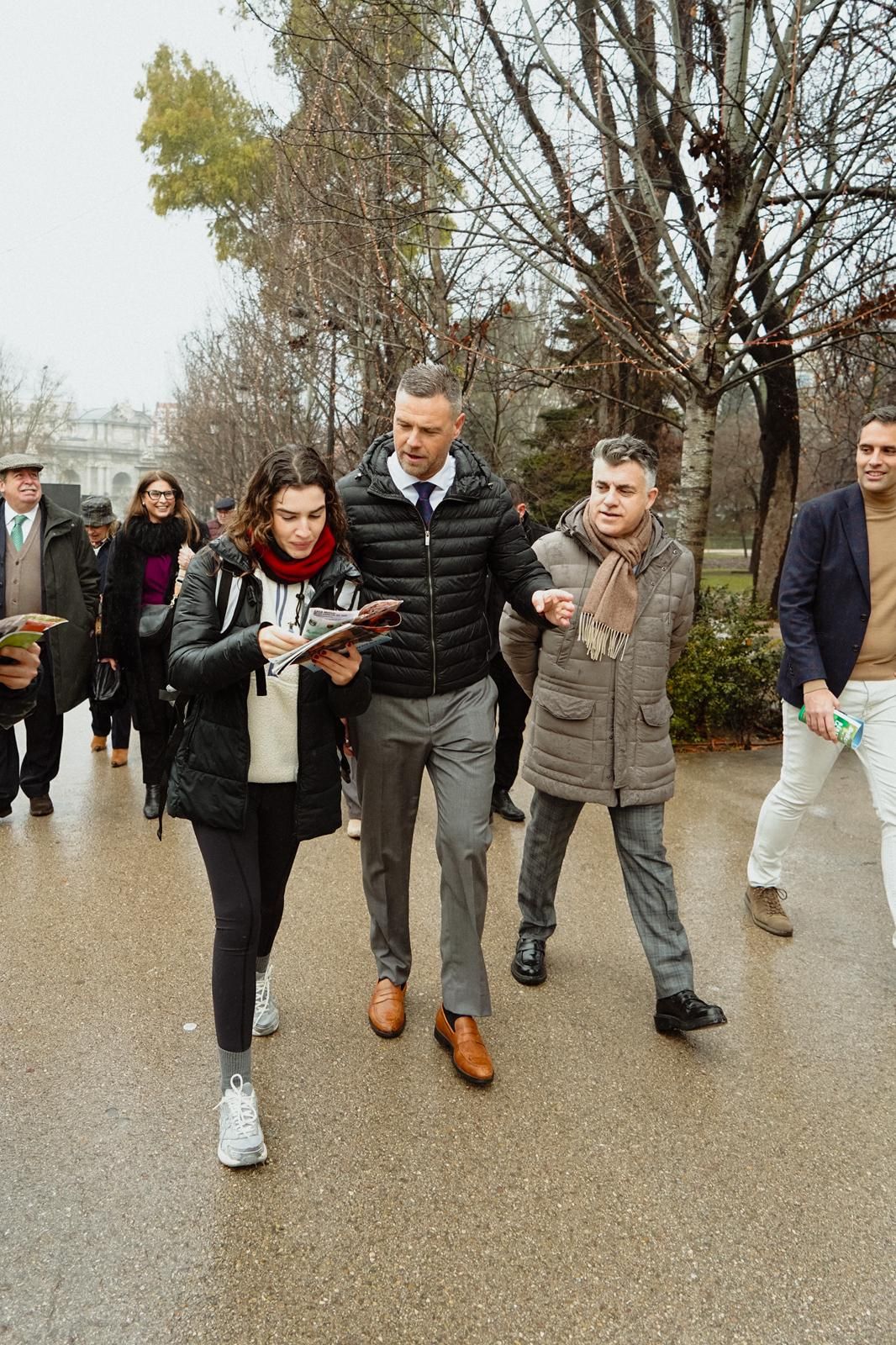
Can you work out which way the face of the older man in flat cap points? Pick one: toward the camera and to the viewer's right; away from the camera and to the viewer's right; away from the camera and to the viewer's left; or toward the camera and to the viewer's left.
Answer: toward the camera and to the viewer's right

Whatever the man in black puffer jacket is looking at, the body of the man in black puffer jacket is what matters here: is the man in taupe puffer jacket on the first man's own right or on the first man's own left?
on the first man's own left

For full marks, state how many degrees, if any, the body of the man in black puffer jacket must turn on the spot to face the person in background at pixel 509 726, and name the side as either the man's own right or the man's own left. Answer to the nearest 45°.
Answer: approximately 180°

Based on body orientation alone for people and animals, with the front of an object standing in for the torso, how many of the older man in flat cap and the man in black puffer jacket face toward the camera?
2

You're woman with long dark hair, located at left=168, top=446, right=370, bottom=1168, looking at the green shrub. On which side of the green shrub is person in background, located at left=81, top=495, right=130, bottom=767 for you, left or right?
left

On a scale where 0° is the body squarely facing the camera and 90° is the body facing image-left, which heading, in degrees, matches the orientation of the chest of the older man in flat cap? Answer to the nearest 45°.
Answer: approximately 0°

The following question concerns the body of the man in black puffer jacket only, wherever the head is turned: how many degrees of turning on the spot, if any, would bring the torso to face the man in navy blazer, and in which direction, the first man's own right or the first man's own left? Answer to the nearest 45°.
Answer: approximately 135° to the first man's own left

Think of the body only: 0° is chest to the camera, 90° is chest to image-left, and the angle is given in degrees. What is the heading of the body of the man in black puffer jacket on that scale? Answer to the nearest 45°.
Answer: approximately 0°

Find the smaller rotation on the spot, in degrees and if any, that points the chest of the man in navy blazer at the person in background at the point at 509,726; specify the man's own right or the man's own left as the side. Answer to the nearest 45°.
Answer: approximately 180°
